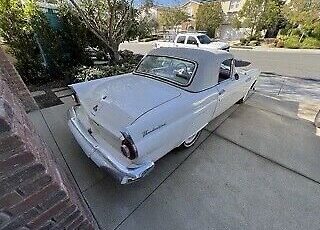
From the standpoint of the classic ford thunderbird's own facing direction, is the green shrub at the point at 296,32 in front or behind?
in front

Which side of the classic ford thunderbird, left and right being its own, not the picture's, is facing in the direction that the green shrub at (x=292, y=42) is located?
front

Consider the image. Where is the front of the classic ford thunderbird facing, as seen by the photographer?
facing away from the viewer and to the right of the viewer

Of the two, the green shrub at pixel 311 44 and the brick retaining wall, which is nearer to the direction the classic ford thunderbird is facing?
the green shrub

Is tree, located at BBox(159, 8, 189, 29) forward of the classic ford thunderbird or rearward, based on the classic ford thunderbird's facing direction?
forward

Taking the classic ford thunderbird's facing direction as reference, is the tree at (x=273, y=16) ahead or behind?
ahead

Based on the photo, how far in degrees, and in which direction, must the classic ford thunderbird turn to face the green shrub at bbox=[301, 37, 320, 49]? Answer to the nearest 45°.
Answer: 0° — it already faces it

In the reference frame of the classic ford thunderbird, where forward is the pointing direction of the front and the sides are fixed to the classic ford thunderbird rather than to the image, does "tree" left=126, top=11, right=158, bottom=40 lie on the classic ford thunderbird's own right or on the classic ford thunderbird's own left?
on the classic ford thunderbird's own left

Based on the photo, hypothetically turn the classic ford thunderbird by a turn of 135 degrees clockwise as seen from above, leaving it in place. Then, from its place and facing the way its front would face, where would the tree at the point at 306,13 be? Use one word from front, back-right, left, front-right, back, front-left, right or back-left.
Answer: back-left

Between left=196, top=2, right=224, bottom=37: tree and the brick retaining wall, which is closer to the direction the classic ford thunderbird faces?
the tree

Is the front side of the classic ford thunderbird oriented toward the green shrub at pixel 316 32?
yes

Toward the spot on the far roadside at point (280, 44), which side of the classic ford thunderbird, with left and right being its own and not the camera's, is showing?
front

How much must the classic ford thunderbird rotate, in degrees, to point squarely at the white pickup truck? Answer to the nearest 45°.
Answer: approximately 45° to its left
